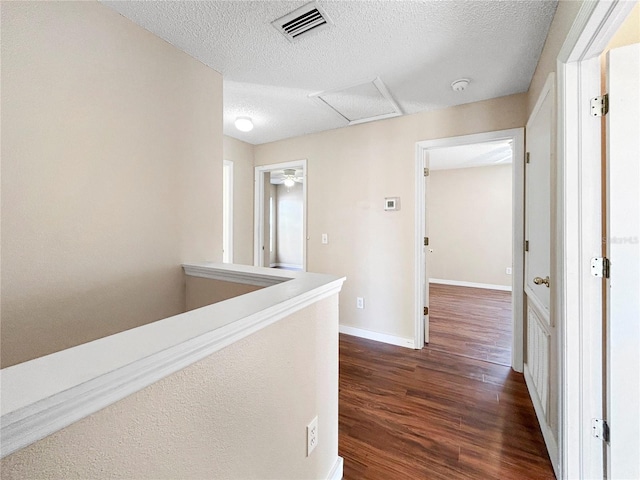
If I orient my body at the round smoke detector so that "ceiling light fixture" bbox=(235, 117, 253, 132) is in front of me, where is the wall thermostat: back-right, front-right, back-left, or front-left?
front-right

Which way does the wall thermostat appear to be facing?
toward the camera

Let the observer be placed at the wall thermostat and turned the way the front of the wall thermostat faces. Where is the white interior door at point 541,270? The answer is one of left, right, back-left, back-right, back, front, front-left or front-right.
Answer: front-left

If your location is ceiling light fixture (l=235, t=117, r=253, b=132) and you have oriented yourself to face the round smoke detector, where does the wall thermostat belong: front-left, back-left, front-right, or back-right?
front-left

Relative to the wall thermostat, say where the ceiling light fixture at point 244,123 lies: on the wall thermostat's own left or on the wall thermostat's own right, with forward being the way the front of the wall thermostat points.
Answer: on the wall thermostat's own right

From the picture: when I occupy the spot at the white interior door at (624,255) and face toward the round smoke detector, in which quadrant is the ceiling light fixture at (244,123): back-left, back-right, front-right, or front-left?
front-left
